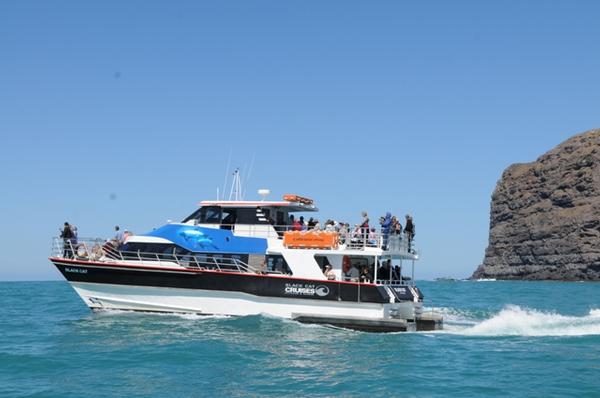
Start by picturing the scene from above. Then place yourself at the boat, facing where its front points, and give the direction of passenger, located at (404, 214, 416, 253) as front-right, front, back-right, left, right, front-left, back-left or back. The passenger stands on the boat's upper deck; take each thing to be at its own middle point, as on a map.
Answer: back

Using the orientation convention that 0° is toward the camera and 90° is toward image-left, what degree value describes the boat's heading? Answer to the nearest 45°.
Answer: approximately 90°
